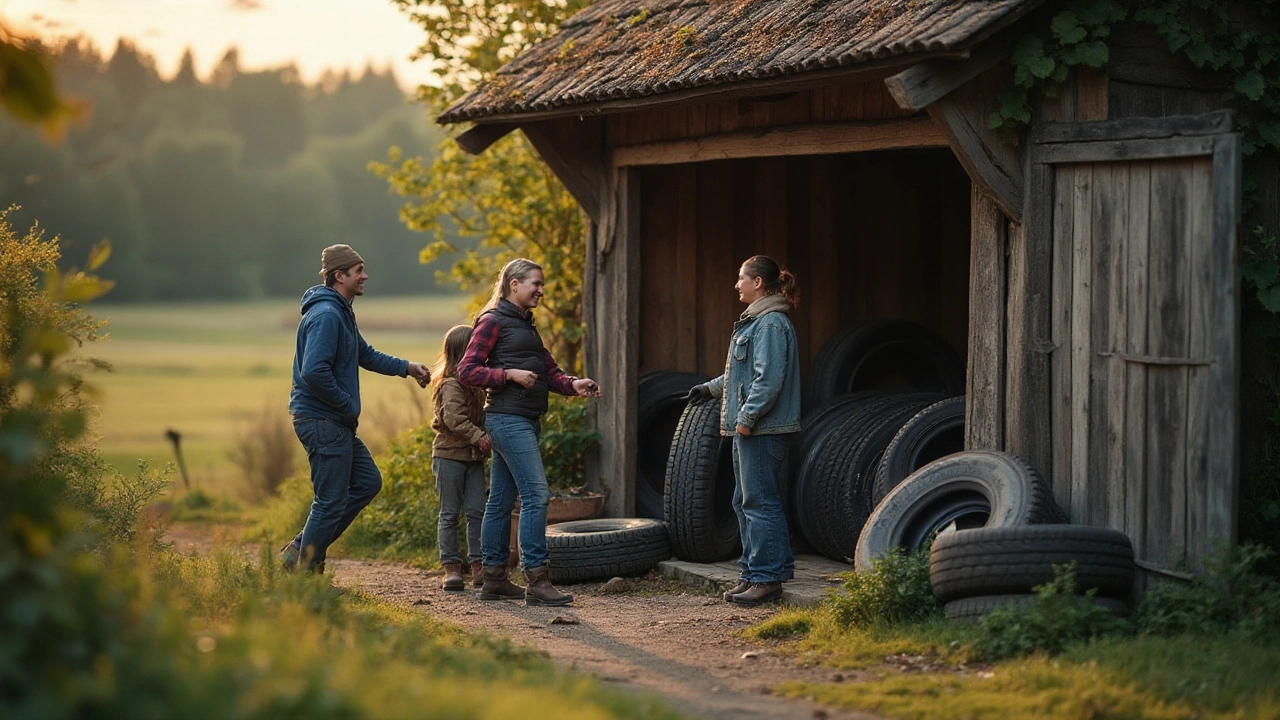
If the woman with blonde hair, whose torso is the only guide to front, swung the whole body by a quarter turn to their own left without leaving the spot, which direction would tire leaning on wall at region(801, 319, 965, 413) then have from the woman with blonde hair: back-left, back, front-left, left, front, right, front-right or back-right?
front-right

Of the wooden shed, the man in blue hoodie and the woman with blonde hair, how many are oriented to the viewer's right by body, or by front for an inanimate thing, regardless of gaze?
2

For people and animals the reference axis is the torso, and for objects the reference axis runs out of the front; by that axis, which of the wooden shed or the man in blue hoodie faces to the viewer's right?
the man in blue hoodie

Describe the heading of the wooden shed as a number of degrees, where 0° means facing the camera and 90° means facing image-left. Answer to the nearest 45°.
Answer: approximately 45°

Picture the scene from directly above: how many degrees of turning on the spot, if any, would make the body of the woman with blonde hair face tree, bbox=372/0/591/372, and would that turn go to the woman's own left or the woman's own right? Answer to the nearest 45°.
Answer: approximately 90° to the woman's own left

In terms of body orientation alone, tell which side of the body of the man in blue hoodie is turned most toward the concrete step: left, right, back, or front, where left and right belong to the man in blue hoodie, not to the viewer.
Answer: front

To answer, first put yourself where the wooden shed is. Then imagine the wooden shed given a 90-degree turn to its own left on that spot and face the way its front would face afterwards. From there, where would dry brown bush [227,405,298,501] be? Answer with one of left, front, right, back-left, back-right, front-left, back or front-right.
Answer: back

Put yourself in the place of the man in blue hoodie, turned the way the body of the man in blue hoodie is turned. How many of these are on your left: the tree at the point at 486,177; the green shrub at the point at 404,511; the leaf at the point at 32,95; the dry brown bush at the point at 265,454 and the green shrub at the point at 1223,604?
3

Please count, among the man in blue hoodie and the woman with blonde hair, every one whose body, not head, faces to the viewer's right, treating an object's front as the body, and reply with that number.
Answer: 2

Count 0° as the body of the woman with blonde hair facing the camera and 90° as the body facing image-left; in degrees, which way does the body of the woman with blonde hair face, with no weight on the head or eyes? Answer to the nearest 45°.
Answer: approximately 270°

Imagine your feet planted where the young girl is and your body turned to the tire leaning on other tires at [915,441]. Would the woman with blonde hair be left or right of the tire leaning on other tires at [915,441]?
right

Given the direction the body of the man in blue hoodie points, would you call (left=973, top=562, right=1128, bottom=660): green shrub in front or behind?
in front

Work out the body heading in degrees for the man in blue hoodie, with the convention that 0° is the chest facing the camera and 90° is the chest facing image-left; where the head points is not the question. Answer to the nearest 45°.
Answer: approximately 270°

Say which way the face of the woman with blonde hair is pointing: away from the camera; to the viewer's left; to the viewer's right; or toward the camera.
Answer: to the viewer's right

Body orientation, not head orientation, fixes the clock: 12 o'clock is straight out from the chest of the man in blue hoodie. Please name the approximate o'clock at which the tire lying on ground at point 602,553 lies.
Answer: The tire lying on ground is roughly at 11 o'clock from the man in blue hoodie.

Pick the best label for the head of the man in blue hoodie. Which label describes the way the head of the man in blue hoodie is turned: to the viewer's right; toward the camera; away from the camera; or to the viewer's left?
to the viewer's right
